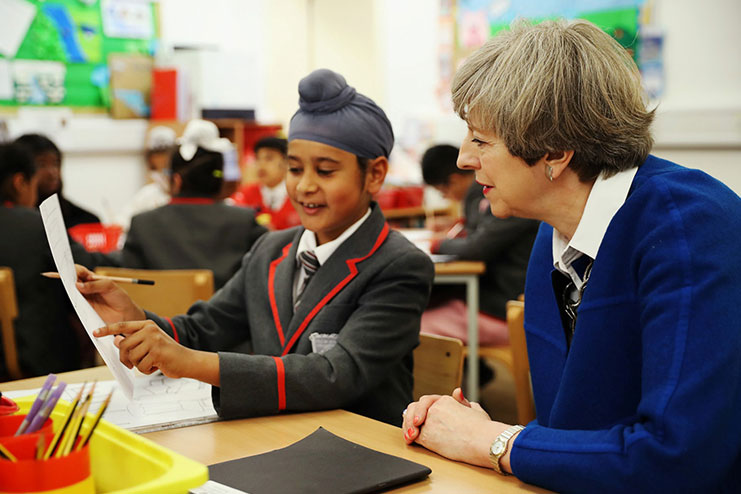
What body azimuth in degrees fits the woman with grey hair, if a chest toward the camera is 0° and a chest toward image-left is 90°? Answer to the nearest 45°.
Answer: approximately 90°

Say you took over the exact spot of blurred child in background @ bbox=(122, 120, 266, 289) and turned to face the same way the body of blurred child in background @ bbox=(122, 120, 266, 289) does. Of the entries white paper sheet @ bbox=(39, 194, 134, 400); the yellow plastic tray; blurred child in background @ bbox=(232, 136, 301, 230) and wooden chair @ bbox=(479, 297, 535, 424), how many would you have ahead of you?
1

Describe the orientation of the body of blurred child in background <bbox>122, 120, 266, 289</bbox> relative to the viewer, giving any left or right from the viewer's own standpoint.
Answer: facing away from the viewer

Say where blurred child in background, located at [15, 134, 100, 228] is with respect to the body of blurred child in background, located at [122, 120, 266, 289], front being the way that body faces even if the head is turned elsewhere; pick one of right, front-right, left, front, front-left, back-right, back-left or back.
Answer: front-left

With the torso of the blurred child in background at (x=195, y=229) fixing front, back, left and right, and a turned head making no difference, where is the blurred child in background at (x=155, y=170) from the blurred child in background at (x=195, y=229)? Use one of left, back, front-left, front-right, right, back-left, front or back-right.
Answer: front

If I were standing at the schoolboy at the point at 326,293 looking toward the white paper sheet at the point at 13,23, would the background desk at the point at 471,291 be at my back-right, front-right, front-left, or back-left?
front-right

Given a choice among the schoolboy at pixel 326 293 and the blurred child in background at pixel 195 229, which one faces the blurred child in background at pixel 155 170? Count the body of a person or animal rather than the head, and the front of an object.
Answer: the blurred child in background at pixel 195 229

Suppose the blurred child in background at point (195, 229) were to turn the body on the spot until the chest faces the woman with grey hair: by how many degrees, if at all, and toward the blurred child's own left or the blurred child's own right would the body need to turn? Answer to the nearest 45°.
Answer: approximately 180°

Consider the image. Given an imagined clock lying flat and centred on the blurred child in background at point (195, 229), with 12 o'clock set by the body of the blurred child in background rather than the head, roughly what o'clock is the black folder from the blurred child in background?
The black folder is roughly at 6 o'clock from the blurred child in background.

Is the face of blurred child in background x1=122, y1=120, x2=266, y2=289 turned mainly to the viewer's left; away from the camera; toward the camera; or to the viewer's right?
away from the camera

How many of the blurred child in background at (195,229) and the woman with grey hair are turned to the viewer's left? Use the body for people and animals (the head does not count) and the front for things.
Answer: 1

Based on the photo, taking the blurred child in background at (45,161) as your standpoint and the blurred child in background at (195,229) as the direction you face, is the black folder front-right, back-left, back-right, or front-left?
front-right

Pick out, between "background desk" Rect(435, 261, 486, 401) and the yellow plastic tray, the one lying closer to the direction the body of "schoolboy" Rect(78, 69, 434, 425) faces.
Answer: the yellow plastic tray

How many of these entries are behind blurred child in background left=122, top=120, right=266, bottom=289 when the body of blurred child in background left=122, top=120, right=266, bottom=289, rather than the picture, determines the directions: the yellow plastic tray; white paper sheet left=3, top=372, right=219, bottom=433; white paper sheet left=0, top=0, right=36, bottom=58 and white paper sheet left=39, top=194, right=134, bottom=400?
3

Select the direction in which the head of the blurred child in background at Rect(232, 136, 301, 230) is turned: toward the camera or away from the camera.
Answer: toward the camera
